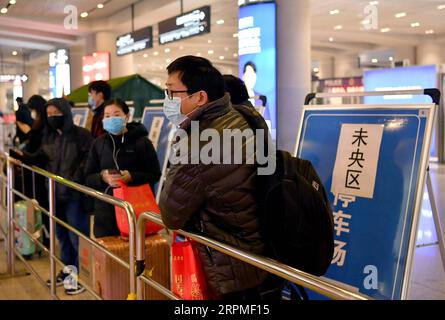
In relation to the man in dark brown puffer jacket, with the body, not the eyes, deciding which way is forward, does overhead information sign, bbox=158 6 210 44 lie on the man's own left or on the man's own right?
on the man's own right

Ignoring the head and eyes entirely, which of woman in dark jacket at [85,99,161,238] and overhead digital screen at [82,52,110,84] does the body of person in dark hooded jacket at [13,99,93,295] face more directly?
the woman in dark jacket

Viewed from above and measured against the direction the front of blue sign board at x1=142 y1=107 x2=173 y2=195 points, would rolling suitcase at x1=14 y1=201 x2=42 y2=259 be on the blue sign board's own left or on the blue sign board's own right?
on the blue sign board's own right

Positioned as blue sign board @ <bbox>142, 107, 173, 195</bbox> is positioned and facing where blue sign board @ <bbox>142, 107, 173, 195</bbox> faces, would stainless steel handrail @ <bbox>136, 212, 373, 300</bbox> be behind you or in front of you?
in front

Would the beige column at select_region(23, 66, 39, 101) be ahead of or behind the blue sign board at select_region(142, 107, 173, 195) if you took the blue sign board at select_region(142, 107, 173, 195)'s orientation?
behind

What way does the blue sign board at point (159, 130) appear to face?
toward the camera

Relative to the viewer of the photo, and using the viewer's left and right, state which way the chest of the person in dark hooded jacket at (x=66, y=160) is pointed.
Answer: facing the viewer and to the left of the viewer

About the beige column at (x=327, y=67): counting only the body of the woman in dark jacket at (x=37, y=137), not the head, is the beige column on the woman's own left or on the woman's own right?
on the woman's own right

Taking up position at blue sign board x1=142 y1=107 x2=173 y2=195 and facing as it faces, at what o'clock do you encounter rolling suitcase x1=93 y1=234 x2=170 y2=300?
The rolling suitcase is roughly at 12 o'clock from the blue sign board.

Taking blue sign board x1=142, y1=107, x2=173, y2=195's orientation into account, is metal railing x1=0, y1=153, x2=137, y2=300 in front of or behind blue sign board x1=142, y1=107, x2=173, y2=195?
in front

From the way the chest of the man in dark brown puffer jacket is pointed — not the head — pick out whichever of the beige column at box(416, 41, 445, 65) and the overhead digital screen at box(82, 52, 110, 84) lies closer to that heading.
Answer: the overhead digital screen

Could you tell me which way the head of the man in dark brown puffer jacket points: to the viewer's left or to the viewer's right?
to the viewer's left

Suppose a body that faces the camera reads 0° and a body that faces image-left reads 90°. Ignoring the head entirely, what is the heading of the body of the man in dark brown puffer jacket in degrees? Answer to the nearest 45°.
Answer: approximately 90°
